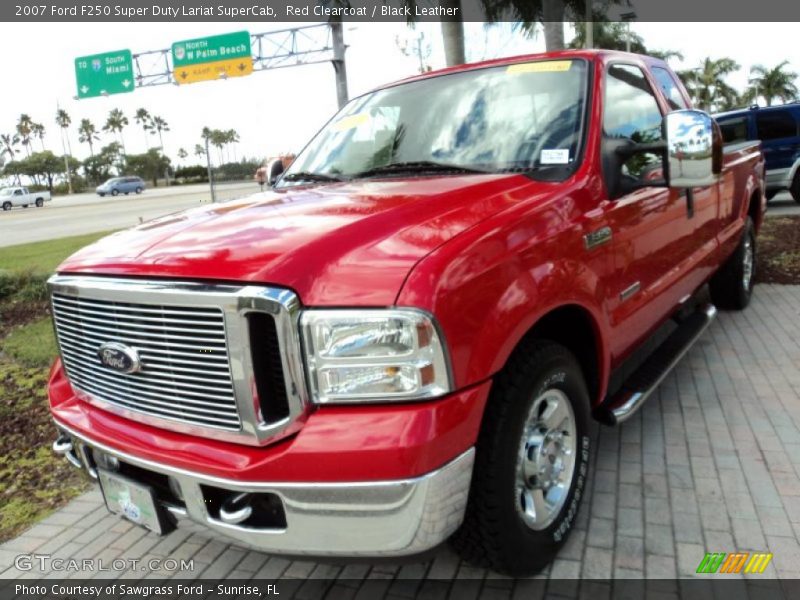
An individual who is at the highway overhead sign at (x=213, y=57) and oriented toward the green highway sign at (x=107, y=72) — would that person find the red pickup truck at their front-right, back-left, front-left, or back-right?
back-left

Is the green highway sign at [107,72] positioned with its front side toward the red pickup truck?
yes

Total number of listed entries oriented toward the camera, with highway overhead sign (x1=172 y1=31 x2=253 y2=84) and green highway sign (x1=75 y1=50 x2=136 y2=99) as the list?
2

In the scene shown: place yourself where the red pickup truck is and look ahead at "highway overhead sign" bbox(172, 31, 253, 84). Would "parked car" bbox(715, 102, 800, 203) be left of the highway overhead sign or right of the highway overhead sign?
right

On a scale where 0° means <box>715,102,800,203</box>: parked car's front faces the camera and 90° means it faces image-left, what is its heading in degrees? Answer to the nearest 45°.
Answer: approximately 90°

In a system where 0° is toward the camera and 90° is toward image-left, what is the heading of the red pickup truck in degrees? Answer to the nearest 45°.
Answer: approximately 45°

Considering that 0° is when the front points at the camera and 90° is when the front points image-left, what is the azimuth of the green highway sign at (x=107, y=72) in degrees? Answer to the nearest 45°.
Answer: approximately 0°
